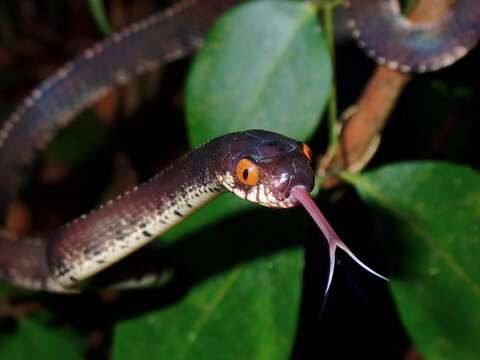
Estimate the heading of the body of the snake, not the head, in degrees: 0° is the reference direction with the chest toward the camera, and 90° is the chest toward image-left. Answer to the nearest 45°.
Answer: approximately 315°

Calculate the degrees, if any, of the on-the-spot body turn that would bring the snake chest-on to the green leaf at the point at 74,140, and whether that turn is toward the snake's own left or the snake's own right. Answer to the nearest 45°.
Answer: approximately 135° to the snake's own left

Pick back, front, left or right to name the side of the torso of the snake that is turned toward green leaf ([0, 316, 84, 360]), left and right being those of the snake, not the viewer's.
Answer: back
